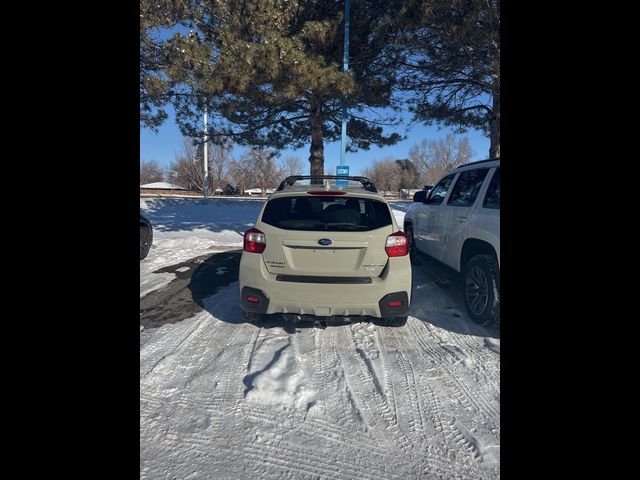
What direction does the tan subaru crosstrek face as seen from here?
away from the camera

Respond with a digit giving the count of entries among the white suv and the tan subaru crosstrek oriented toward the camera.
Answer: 0

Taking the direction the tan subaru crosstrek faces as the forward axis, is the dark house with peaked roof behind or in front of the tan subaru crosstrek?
in front

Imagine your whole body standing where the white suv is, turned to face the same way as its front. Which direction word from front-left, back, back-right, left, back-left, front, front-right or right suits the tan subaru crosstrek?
left

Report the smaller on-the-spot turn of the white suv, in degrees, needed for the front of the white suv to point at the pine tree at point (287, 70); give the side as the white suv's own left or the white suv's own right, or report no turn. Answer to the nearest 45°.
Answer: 0° — it already faces it

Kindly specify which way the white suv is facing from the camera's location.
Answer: facing away from the viewer and to the left of the viewer

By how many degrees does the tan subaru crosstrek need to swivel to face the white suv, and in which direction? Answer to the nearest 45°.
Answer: approximately 45° to its right

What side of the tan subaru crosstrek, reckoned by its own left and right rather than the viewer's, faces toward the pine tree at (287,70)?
front

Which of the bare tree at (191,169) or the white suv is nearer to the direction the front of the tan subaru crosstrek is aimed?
the bare tree

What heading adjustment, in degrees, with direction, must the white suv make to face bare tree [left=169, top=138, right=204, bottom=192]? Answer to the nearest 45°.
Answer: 0° — it already faces it

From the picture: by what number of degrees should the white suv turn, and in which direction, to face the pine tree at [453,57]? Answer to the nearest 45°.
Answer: approximately 45° to its right
